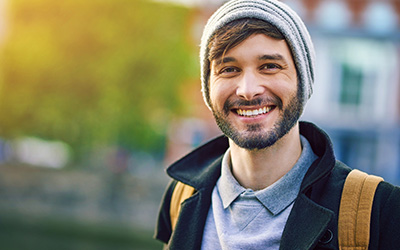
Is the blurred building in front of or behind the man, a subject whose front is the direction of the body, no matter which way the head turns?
behind

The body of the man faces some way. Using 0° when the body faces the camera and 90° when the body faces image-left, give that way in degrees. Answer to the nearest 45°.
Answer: approximately 45°

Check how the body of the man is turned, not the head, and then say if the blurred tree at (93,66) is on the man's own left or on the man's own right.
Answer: on the man's own right
